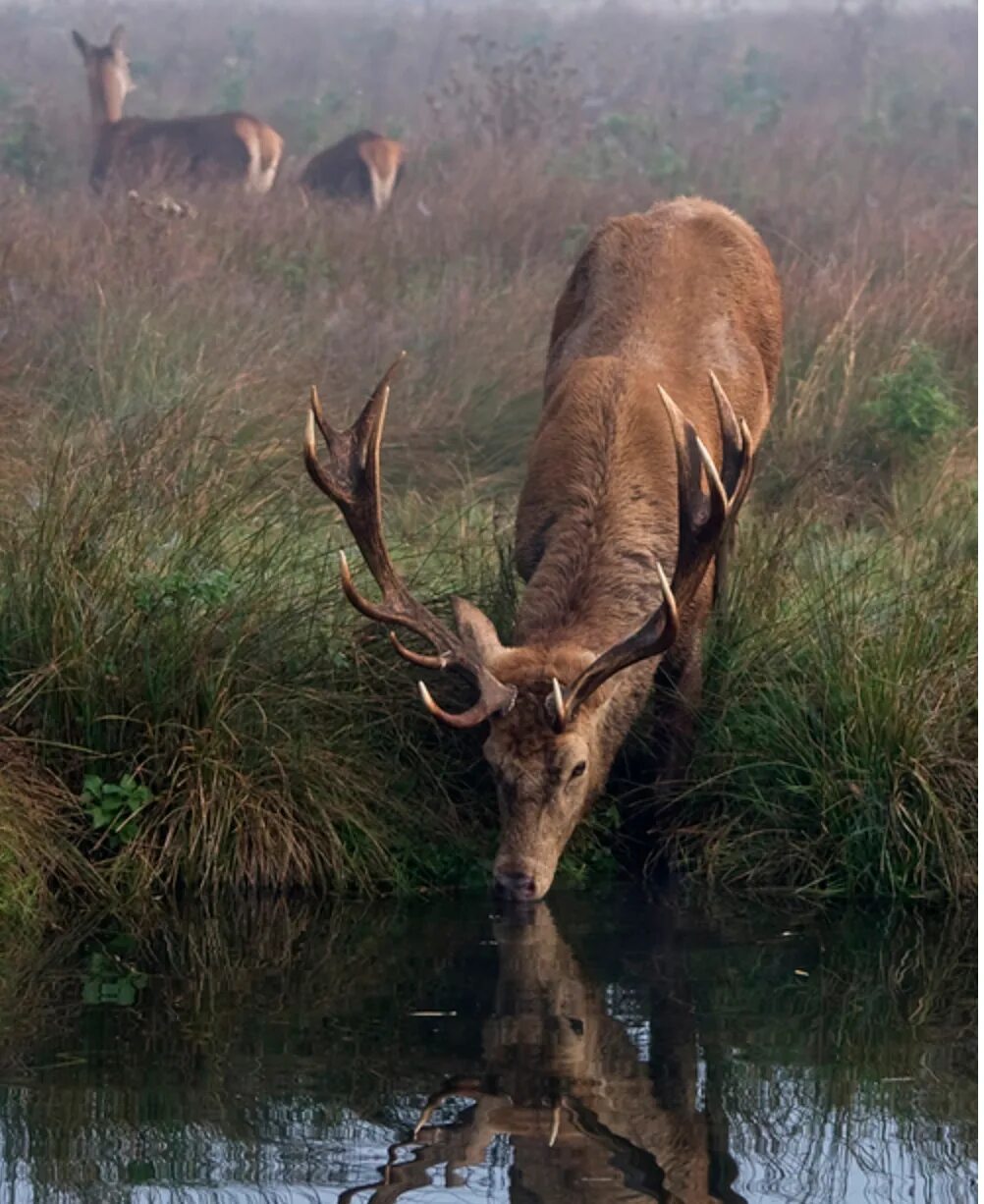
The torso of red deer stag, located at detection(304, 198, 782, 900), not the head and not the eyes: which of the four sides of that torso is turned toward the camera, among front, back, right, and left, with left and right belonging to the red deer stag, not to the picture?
front

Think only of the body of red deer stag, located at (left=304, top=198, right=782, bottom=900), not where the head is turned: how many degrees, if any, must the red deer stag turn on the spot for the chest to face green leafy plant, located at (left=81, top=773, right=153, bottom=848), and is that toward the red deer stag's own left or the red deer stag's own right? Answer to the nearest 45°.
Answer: approximately 45° to the red deer stag's own right

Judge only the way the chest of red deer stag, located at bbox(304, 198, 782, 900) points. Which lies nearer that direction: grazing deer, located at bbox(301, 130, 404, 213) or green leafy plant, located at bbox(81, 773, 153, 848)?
the green leafy plant

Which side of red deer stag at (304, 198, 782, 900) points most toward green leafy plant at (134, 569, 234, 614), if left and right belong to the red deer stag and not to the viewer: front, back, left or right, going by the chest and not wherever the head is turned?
right

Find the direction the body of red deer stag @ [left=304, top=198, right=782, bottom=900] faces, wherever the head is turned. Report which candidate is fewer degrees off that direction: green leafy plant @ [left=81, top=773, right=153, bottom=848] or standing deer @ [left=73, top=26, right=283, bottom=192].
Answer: the green leafy plant

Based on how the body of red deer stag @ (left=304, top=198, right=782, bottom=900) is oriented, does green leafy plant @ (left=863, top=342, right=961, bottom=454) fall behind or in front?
behind

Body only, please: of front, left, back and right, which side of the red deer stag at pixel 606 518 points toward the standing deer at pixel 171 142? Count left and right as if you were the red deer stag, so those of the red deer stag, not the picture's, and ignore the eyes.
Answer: back

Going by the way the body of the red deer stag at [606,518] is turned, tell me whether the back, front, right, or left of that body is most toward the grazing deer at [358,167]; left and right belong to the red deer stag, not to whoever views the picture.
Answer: back
